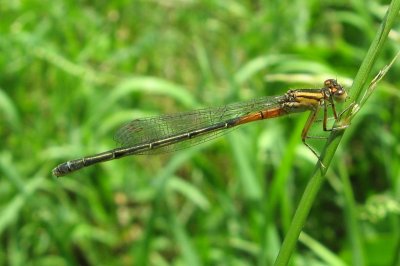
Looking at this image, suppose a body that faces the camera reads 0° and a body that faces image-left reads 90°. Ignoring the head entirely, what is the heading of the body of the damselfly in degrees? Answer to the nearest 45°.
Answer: approximately 270°
